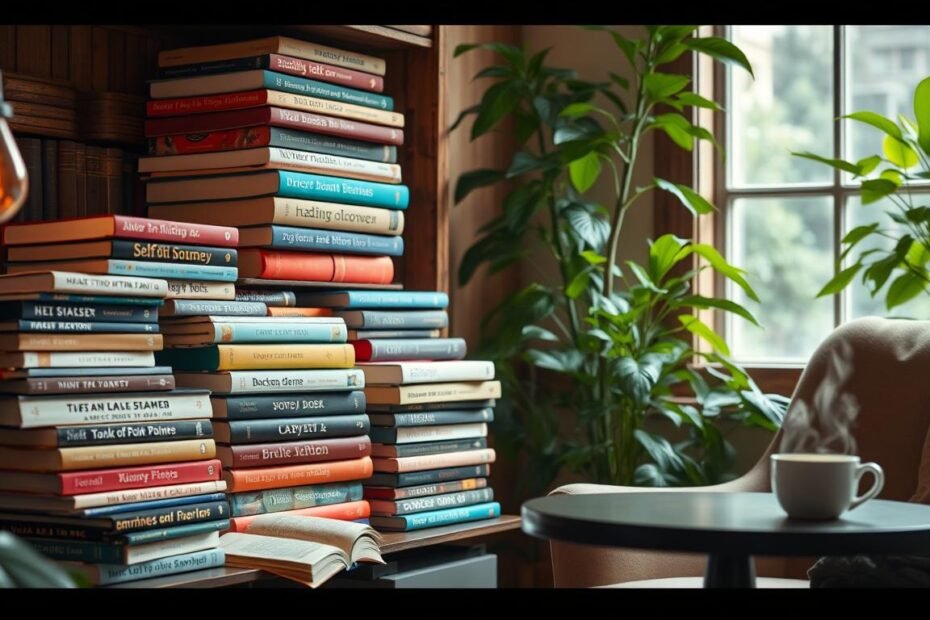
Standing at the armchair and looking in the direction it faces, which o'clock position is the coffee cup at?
The coffee cup is roughly at 11 o'clock from the armchair.

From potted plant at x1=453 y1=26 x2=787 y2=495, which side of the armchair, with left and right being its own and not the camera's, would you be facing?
right

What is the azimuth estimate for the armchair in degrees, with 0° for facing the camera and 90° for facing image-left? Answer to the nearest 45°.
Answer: approximately 45°

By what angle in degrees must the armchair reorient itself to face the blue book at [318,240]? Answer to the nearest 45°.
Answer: approximately 45° to its right

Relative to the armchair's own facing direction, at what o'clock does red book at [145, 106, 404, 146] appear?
The red book is roughly at 1 o'clock from the armchair.

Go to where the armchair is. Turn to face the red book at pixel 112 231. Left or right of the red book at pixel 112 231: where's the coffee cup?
left

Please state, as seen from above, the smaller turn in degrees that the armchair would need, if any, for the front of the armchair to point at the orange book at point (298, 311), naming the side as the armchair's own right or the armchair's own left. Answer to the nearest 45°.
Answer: approximately 45° to the armchair's own right

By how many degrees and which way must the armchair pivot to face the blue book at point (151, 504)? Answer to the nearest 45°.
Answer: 0° — it already faces it
